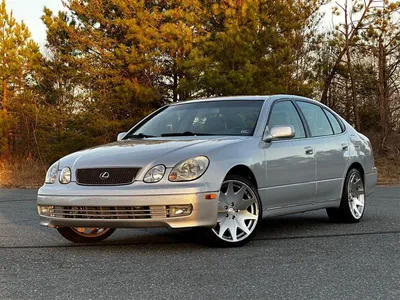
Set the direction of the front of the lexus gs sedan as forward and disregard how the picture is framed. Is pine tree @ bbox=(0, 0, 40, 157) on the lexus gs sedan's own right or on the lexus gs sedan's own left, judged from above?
on the lexus gs sedan's own right

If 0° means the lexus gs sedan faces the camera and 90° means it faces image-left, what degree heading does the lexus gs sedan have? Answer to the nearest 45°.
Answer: approximately 45°
